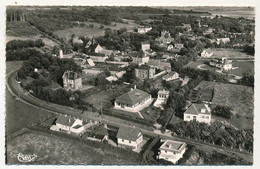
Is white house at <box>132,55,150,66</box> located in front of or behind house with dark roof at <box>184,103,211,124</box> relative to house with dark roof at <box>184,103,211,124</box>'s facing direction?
behind

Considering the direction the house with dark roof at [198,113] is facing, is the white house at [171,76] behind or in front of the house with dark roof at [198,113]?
behind

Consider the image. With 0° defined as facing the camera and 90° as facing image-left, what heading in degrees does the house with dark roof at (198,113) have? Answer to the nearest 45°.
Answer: approximately 0°
